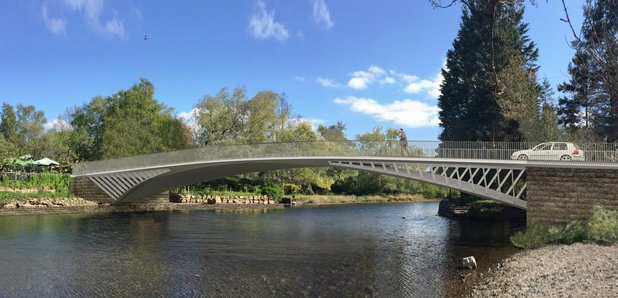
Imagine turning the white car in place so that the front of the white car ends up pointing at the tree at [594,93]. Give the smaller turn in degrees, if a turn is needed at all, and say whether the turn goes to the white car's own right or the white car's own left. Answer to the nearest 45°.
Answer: approximately 90° to the white car's own right

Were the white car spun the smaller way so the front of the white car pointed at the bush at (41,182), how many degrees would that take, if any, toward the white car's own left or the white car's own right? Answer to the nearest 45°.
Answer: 0° — it already faces it

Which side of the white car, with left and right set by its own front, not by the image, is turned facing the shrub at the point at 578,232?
left

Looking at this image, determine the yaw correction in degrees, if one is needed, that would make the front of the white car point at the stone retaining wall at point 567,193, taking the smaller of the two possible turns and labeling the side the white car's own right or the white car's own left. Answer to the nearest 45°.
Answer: approximately 90° to the white car's own left

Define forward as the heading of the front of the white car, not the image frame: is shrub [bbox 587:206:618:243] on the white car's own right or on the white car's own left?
on the white car's own left

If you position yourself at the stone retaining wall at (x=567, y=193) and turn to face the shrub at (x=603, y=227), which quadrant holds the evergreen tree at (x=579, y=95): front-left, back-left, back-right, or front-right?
back-left

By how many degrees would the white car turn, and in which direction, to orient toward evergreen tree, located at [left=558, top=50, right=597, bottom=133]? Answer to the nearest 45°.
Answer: approximately 90° to its right

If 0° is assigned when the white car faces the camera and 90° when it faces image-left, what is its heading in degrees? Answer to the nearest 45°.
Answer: approximately 90°
